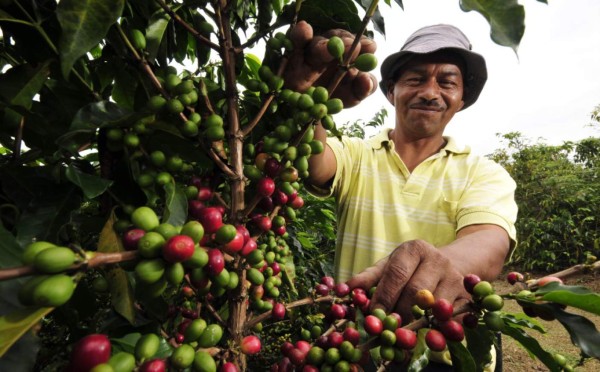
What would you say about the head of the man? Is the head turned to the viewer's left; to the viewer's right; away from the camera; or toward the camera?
toward the camera

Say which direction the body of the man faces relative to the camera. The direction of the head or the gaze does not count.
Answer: toward the camera

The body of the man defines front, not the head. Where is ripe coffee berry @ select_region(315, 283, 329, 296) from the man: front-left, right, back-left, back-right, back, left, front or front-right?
front

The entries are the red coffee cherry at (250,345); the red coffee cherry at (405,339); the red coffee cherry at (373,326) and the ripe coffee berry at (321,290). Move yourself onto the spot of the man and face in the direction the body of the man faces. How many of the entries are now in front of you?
4

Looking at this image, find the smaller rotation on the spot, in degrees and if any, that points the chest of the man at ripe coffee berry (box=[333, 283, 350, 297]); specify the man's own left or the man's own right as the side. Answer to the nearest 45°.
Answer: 0° — they already face it

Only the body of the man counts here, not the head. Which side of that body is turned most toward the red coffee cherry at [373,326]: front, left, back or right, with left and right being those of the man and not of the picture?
front

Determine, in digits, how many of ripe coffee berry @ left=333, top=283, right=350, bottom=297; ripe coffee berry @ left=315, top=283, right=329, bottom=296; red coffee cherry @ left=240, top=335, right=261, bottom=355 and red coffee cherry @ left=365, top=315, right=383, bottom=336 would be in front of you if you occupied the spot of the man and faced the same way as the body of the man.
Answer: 4

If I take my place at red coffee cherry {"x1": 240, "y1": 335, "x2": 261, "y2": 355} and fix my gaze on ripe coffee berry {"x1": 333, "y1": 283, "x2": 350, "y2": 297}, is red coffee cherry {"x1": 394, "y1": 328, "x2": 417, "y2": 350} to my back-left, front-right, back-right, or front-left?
front-right

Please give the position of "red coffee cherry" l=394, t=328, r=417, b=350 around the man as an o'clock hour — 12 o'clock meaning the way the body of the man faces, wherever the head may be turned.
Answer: The red coffee cherry is roughly at 12 o'clock from the man.
